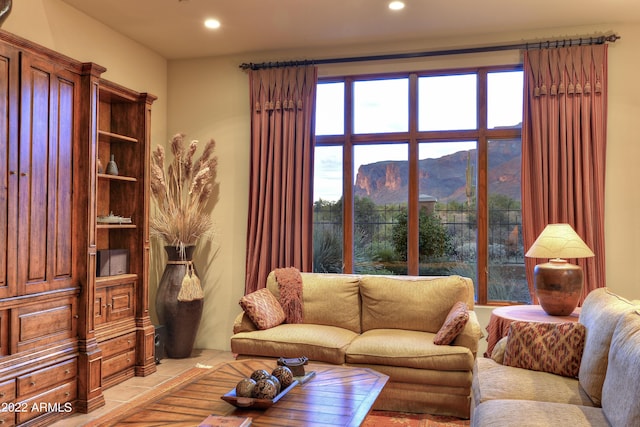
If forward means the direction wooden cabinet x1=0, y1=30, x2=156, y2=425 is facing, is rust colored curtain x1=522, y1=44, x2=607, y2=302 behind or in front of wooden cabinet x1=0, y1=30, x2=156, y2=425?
in front

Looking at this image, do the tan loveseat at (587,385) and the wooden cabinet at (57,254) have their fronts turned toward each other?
yes

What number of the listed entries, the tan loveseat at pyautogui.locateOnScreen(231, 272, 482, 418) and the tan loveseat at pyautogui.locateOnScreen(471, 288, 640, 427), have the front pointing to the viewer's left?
1

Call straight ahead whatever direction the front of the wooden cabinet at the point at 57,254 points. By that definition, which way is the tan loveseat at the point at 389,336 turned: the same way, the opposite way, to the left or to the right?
to the right

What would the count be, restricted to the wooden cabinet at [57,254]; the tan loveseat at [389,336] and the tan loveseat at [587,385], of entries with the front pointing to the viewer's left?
1

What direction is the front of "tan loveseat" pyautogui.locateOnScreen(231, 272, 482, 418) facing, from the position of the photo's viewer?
facing the viewer

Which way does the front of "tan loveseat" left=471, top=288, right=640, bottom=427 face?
to the viewer's left

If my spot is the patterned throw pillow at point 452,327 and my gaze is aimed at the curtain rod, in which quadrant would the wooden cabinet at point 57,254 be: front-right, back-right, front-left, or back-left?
back-left

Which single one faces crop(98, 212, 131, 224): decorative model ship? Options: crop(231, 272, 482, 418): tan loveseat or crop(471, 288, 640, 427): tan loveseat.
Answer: crop(471, 288, 640, 427): tan loveseat

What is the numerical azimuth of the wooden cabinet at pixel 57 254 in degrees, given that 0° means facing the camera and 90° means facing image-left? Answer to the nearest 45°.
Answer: approximately 315°

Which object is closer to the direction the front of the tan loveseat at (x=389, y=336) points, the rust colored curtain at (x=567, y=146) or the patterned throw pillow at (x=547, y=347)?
the patterned throw pillow

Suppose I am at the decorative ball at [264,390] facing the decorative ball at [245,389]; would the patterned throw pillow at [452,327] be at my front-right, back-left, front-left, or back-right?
back-right

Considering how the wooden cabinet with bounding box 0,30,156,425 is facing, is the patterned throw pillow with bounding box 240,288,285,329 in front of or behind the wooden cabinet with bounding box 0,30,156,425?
in front

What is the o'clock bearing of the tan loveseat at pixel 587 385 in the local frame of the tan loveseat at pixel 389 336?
the tan loveseat at pixel 587 385 is roughly at 11 o'clock from the tan loveseat at pixel 389 336.

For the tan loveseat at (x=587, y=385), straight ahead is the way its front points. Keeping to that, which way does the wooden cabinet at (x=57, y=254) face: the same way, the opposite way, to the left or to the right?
the opposite way

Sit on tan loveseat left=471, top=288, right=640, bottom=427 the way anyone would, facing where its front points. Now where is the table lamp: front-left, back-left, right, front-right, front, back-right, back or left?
right

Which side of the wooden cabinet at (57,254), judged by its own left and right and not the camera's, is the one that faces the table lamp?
front
